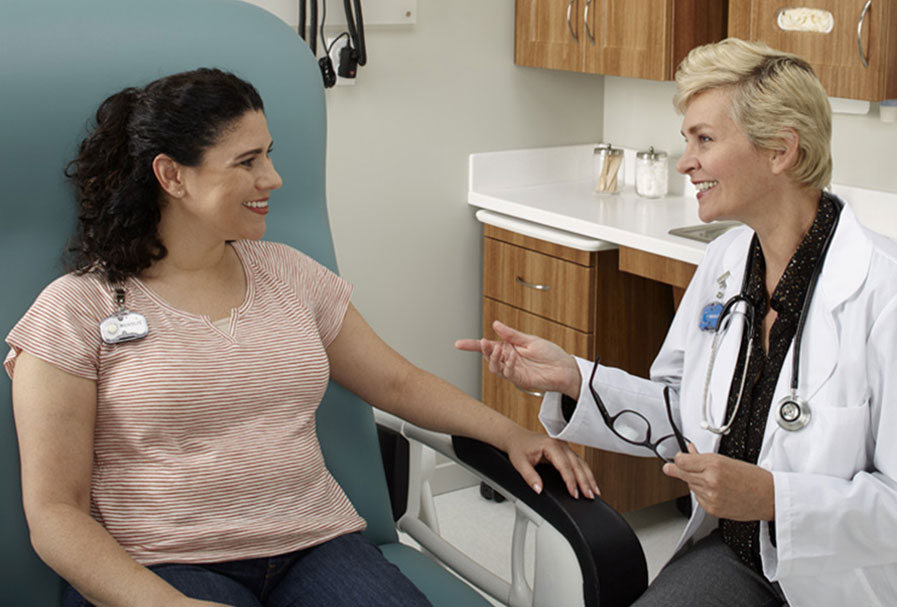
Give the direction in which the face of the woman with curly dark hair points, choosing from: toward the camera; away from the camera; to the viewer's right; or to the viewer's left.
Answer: to the viewer's right

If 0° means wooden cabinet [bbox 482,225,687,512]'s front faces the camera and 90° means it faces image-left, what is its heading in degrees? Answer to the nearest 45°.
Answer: approximately 45°

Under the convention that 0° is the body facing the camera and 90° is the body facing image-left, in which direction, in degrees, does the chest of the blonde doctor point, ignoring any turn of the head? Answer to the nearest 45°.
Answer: approximately 45°

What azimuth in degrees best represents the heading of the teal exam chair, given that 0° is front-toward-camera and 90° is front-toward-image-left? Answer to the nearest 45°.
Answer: approximately 315°

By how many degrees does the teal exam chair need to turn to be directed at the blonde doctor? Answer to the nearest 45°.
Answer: approximately 45° to its left

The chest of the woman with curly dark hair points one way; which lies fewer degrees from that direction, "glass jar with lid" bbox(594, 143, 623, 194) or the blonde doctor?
the blonde doctor

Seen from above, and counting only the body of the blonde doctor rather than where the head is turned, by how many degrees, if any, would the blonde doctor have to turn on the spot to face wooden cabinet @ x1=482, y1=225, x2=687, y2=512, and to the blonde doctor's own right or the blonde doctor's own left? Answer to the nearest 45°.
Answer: approximately 135° to the blonde doctor's own right

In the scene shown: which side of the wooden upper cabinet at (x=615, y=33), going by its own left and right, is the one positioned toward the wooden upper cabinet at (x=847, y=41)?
left

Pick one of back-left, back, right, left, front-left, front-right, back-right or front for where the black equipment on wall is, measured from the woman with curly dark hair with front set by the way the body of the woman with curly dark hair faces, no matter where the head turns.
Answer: back-left

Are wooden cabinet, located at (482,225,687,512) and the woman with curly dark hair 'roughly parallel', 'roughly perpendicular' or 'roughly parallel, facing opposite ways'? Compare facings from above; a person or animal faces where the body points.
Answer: roughly perpendicular
